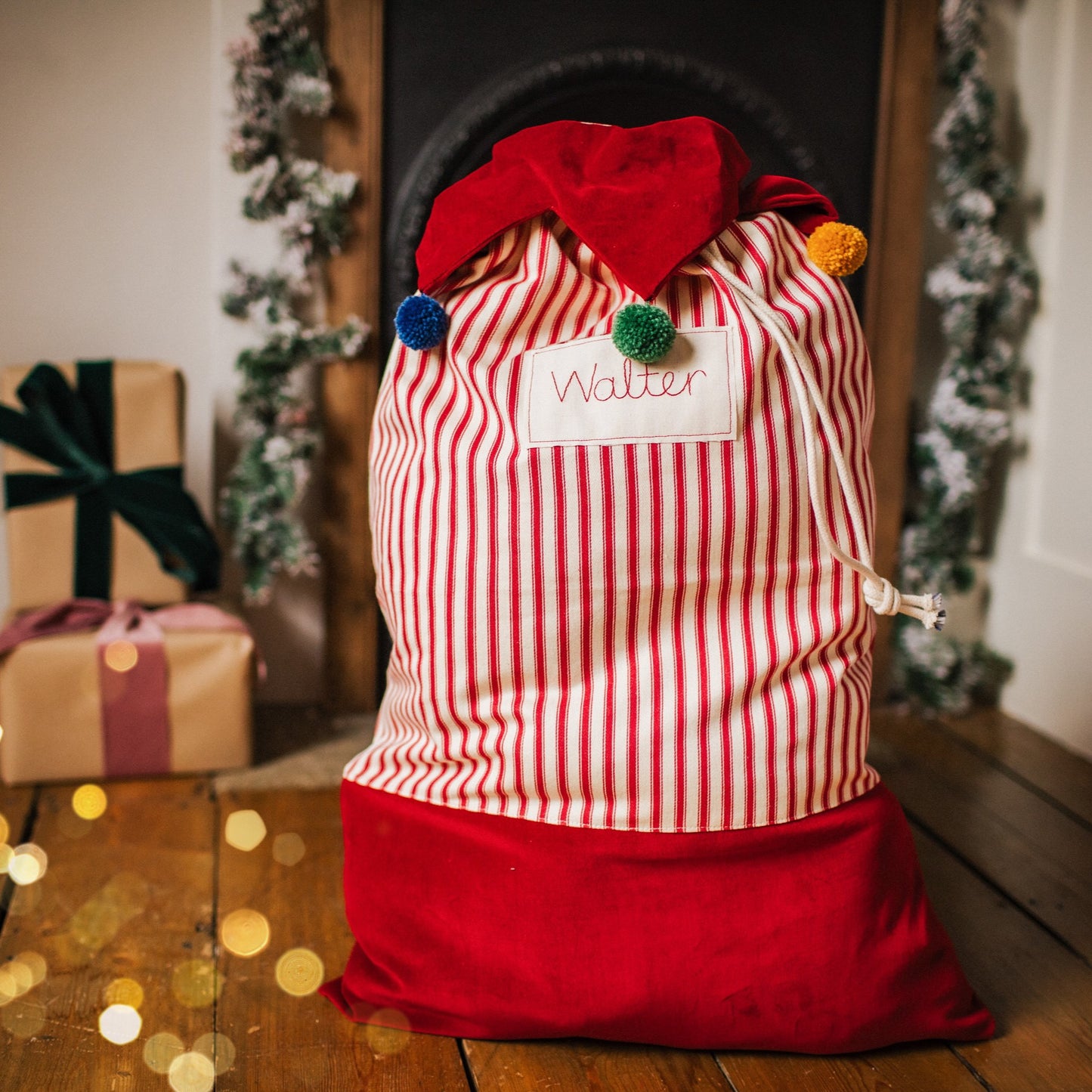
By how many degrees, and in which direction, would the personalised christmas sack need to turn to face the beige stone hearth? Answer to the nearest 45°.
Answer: approximately 135° to its right

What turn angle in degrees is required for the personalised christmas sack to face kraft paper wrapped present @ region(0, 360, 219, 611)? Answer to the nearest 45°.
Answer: approximately 135° to its right

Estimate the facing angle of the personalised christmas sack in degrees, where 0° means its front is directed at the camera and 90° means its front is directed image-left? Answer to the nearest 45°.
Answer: approximately 0°

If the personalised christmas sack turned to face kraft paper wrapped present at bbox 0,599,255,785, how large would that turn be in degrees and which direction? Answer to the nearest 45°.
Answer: approximately 135° to its right

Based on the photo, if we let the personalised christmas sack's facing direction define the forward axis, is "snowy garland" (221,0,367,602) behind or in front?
behind

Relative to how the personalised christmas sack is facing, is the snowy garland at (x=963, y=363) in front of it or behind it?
behind
